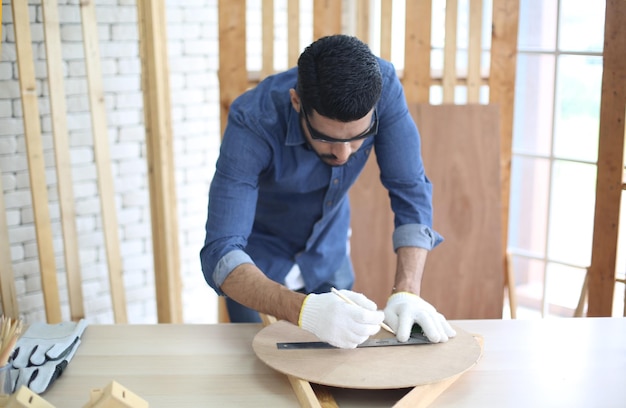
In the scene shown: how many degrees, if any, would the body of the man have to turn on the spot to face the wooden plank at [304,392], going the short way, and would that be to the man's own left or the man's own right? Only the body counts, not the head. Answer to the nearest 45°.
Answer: approximately 45° to the man's own right

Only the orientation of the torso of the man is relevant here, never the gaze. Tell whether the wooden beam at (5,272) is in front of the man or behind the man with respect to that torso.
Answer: behind

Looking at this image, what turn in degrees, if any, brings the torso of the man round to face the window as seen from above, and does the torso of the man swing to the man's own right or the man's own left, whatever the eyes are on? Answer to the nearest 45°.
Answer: approximately 90° to the man's own left

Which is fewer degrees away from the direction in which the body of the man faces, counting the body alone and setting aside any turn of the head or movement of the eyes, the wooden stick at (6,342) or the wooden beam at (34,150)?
the wooden stick

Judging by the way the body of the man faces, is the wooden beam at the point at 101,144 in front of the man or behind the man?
behind

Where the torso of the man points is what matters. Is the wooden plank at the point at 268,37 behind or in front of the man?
behind

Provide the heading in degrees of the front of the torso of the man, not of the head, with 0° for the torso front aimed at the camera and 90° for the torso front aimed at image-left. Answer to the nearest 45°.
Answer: approximately 315°

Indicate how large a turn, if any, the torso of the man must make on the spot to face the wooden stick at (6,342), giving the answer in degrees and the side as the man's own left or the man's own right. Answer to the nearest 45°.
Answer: approximately 90° to the man's own right
